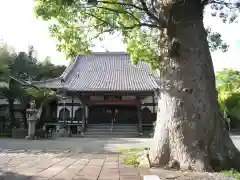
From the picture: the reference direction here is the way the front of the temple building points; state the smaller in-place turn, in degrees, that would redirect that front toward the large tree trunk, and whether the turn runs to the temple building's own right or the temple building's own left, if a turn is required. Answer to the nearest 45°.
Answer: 0° — it already faces it

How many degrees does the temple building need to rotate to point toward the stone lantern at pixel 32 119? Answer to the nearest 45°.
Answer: approximately 45° to its right

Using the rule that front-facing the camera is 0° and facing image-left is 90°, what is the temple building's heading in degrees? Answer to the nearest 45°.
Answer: approximately 0°

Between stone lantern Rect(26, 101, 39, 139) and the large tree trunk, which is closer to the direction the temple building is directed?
the large tree trunk

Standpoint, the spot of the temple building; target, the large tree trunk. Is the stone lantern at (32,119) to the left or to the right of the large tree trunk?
right
